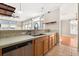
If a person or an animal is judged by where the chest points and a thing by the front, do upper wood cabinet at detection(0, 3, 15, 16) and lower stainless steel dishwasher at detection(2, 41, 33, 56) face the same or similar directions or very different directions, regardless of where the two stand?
same or similar directions

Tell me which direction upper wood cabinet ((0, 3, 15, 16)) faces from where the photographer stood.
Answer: facing the viewer and to the right of the viewer

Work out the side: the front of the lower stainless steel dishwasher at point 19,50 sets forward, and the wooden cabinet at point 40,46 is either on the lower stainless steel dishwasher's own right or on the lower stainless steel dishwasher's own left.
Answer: on the lower stainless steel dishwasher's own left

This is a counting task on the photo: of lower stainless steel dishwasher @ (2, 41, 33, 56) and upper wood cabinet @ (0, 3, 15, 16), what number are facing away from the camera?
0
